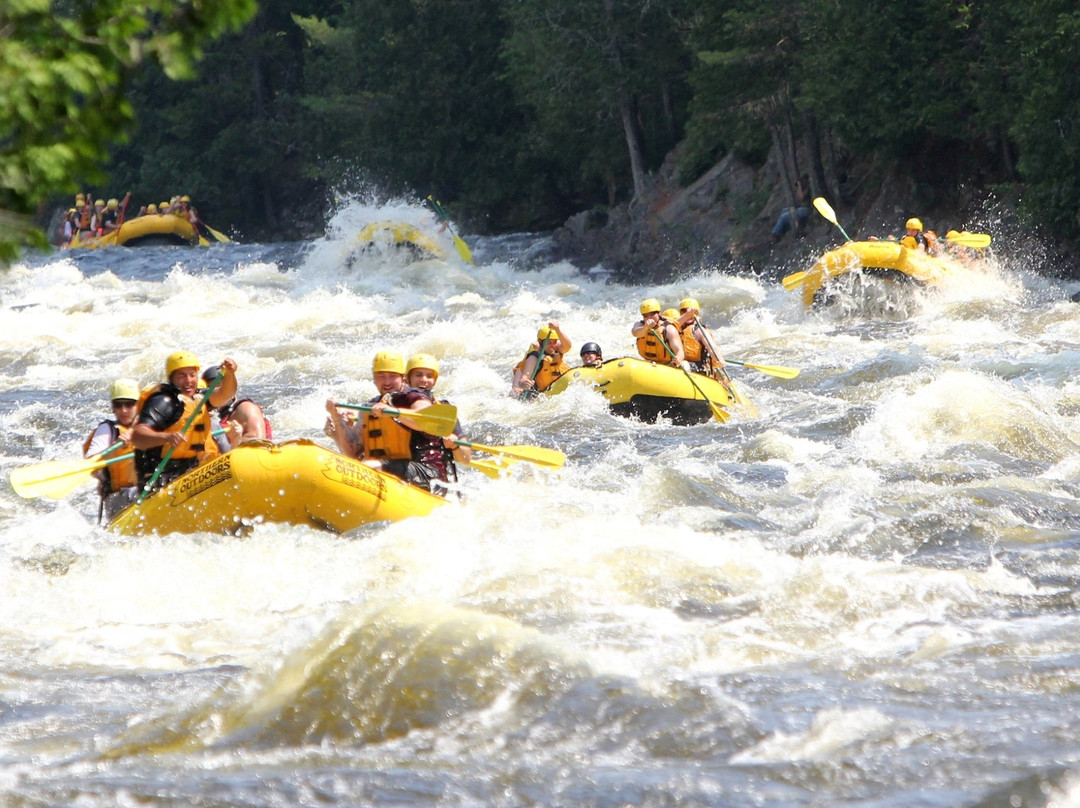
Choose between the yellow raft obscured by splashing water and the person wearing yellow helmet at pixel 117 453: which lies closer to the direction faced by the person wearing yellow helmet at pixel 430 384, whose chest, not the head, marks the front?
the person wearing yellow helmet

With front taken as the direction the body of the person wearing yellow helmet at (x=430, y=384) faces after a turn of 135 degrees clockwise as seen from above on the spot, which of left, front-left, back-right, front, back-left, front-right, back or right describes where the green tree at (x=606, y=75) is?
front-right

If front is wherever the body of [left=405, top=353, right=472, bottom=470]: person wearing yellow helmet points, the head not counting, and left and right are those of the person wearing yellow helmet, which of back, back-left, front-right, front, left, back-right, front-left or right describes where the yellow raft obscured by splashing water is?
back

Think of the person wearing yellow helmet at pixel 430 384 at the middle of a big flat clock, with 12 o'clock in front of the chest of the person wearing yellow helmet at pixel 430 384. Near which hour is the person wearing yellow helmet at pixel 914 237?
the person wearing yellow helmet at pixel 914 237 is roughly at 7 o'clock from the person wearing yellow helmet at pixel 430 384.

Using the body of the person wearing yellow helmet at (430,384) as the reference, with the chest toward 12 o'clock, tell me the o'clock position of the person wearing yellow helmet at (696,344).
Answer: the person wearing yellow helmet at (696,344) is roughly at 7 o'clock from the person wearing yellow helmet at (430,384).

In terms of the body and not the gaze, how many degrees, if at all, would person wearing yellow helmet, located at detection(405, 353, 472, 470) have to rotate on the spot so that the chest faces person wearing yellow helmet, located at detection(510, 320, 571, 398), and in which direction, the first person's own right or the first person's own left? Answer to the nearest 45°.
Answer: approximately 180°

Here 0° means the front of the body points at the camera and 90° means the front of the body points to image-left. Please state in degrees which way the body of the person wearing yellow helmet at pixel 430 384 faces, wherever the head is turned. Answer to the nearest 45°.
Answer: approximately 0°

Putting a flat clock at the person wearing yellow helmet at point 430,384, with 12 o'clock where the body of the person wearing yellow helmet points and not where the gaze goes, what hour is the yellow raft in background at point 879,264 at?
The yellow raft in background is roughly at 7 o'clock from the person wearing yellow helmet.

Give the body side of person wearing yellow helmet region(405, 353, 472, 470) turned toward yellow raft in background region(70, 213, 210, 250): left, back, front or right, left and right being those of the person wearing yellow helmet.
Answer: back
